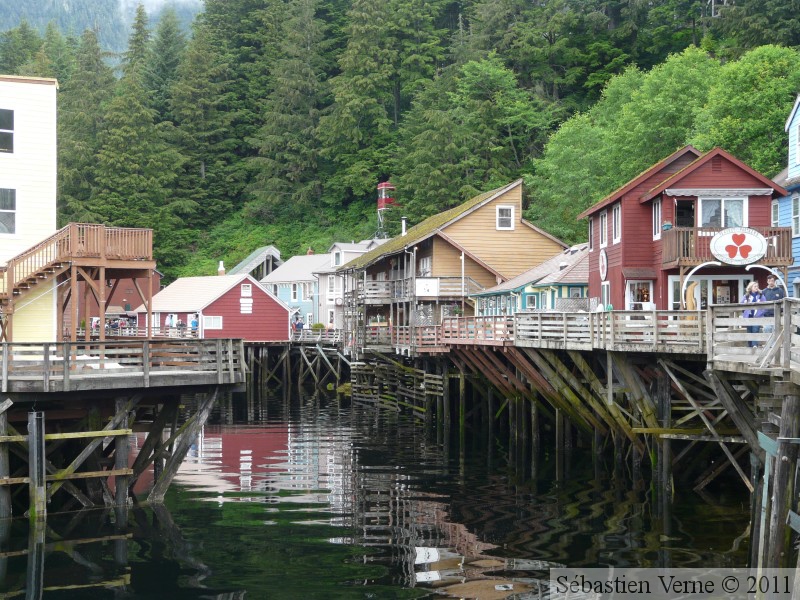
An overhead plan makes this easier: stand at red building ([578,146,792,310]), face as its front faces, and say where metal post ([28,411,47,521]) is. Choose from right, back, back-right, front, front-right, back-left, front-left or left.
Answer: front-right

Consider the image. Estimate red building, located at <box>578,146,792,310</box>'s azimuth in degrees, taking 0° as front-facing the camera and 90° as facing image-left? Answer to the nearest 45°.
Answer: approximately 0°

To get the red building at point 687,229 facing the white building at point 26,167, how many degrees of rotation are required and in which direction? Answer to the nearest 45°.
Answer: approximately 45° to its right

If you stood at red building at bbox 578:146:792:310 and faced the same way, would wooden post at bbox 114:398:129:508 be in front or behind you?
in front

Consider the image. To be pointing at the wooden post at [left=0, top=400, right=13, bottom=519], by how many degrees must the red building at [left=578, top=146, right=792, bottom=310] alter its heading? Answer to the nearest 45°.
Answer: approximately 45° to its right

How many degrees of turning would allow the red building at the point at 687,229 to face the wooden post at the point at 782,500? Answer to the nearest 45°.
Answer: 0° — it already faces it

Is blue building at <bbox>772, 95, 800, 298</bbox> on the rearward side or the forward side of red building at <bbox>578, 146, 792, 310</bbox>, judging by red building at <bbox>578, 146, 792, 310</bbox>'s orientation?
on the rearward side
